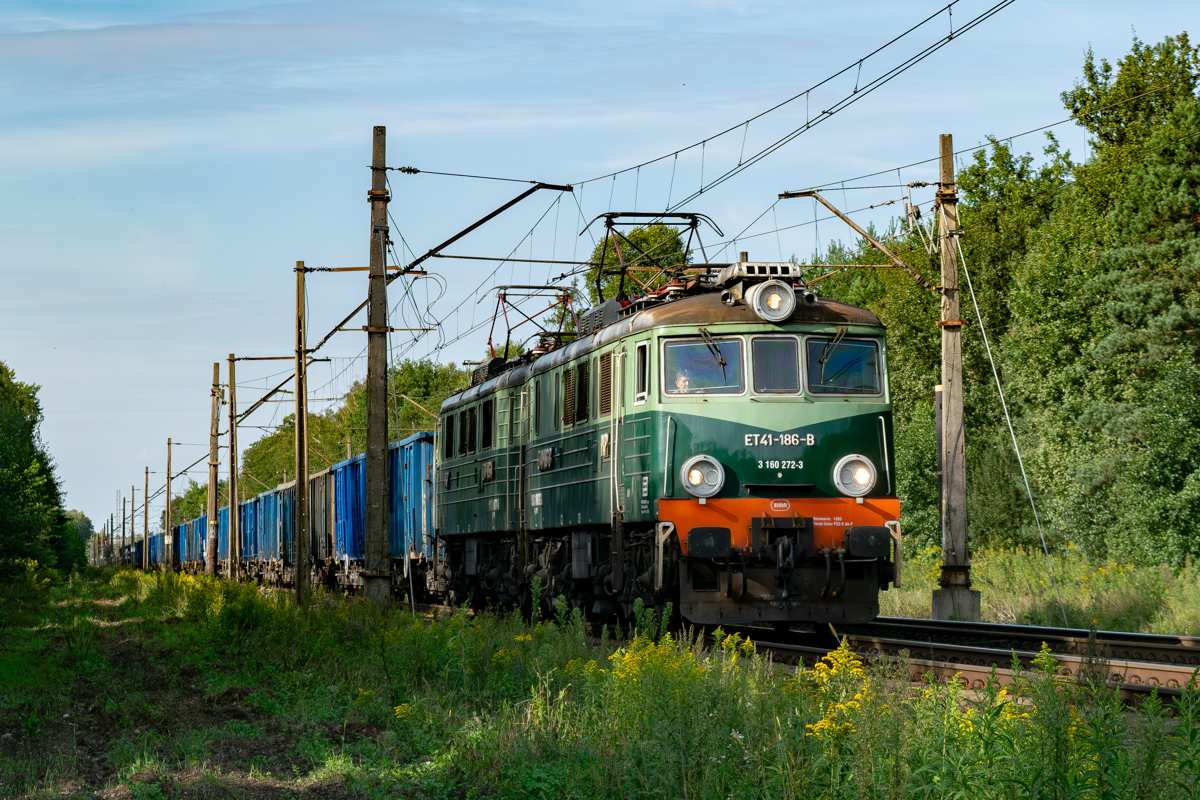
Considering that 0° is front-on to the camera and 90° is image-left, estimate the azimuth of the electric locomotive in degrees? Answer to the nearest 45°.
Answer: approximately 315°

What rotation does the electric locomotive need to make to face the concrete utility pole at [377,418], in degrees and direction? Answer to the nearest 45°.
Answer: approximately 180°

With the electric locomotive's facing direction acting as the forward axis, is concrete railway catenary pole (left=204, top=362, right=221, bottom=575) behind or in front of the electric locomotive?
behind

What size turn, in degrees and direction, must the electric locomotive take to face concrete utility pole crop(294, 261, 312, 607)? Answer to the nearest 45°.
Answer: approximately 180°
